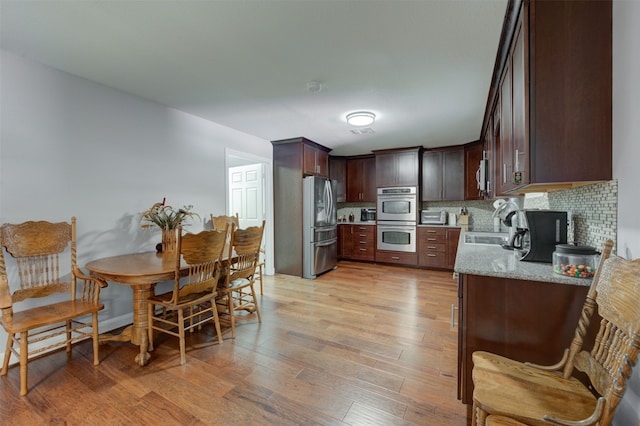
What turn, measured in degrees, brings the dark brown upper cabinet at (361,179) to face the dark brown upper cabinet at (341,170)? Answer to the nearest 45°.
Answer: approximately 90° to its right

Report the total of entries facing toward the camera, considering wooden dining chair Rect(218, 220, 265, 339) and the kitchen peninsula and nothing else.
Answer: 0

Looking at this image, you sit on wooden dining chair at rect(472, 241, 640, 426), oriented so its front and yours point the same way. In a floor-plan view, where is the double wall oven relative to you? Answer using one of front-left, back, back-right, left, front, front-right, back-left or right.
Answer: right

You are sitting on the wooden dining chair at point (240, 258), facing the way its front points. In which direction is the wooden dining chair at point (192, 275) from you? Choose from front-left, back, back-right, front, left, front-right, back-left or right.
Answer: left

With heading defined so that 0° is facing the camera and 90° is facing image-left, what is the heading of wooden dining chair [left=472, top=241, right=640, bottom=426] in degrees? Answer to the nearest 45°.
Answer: approximately 45°

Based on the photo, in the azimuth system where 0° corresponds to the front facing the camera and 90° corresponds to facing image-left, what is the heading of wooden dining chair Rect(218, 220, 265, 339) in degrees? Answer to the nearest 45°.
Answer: approximately 135°

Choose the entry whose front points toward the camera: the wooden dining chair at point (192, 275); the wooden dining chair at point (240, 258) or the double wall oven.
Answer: the double wall oven

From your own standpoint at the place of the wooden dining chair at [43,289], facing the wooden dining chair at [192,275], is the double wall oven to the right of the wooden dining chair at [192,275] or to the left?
left

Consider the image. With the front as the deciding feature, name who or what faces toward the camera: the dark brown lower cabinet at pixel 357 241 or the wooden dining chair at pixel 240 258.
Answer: the dark brown lower cabinet

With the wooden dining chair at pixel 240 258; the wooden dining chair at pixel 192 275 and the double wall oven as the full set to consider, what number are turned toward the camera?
1

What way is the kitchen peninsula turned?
to the viewer's left

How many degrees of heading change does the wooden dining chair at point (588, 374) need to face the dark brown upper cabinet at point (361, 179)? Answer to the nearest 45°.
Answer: approximately 90° to its right

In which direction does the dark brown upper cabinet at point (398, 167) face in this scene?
toward the camera

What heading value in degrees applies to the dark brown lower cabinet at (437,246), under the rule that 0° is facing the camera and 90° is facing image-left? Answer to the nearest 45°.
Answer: approximately 0°

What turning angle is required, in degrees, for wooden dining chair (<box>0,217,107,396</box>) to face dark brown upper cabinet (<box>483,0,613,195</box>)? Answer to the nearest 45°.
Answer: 0° — it already faces it

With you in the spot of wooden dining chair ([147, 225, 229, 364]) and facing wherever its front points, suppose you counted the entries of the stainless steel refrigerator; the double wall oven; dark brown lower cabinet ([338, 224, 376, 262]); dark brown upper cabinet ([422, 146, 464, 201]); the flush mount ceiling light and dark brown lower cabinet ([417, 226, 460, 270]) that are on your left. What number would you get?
0

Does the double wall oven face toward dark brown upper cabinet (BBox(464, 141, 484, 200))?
no

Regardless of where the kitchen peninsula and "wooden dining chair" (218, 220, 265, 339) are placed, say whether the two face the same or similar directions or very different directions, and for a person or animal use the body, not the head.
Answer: same or similar directions

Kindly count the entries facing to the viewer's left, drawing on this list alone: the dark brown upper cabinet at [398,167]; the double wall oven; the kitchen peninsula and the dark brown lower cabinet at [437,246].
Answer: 1

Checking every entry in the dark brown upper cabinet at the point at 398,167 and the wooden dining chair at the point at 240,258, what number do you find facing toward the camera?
1

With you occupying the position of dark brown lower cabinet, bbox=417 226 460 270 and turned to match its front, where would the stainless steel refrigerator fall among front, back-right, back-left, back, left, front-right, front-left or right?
front-right
